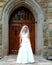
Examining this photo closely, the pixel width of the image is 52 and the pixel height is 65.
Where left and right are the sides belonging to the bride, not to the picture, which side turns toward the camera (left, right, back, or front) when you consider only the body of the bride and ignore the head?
front
